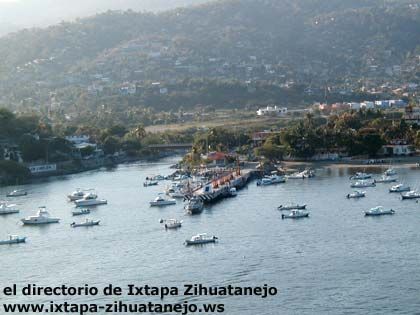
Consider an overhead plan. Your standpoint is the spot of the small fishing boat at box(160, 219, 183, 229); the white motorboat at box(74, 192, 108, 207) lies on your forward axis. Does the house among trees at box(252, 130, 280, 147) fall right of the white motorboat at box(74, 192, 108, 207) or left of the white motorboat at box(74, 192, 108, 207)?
right

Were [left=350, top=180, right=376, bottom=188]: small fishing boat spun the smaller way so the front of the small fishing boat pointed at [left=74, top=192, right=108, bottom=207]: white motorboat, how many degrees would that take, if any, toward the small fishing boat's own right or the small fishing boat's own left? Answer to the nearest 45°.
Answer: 0° — it already faces it

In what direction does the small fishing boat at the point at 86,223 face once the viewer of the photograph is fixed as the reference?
facing to the right of the viewer

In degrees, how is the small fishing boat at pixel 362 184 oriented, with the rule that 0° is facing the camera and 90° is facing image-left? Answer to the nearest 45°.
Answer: approximately 90°
